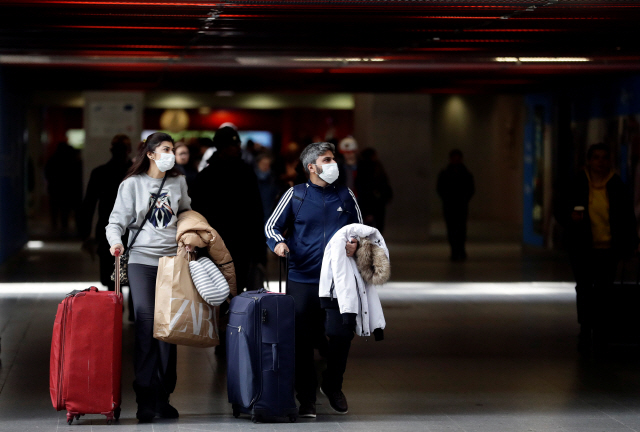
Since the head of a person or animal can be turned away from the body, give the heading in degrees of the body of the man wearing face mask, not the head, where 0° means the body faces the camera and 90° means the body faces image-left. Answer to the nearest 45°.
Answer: approximately 315°

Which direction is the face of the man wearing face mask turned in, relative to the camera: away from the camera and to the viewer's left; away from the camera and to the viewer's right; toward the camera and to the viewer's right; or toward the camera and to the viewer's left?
toward the camera and to the viewer's right

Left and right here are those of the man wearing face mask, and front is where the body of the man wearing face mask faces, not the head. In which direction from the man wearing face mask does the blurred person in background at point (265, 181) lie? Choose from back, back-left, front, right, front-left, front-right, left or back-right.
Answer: back-left

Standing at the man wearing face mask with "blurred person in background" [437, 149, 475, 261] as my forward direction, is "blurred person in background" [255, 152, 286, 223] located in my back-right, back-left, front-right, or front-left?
front-left

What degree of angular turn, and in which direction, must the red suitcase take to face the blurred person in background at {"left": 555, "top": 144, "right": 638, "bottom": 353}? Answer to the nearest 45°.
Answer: approximately 180°

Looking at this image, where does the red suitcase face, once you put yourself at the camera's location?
facing to the left of the viewer

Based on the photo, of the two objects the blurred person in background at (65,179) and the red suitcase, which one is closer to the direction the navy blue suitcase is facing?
the red suitcase

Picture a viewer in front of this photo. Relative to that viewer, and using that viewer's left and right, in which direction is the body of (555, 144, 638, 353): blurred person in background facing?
facing the viewer

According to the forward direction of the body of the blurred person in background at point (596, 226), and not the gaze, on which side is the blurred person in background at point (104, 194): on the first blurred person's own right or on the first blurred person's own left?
on the first blurred person's own right

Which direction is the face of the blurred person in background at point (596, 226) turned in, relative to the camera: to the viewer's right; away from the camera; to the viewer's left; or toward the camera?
toward the camera

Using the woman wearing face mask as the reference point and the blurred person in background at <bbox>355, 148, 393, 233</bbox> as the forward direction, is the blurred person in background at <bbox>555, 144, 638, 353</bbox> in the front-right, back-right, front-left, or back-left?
front-right

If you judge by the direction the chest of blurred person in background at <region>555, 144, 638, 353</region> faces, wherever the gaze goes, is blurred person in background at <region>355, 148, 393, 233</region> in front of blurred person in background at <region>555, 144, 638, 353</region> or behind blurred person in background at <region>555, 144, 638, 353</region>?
behind

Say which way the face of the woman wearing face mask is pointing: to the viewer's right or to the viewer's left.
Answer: to the viewer's right

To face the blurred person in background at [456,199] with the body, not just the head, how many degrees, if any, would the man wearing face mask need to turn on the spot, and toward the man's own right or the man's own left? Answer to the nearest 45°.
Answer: approximately 135° to the man's own left

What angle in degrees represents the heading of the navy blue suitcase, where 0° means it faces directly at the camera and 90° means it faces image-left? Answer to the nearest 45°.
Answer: approximately 45°

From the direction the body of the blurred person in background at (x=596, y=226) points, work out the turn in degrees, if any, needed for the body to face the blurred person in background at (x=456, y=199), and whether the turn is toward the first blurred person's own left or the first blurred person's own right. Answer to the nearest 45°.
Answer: approximately 180°
